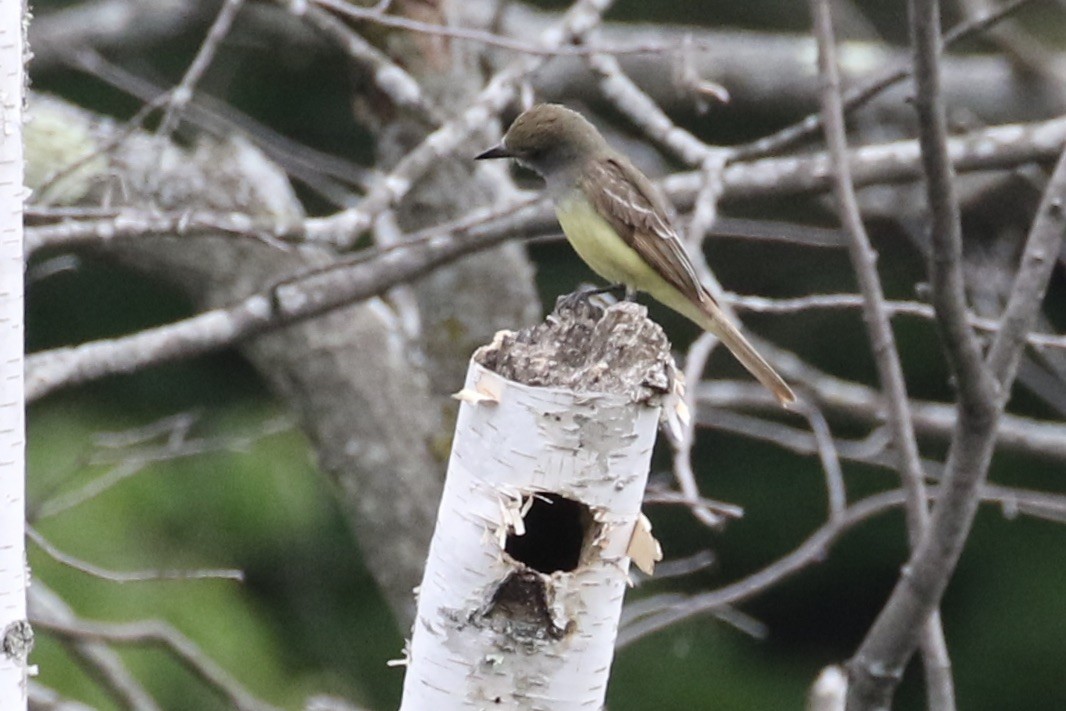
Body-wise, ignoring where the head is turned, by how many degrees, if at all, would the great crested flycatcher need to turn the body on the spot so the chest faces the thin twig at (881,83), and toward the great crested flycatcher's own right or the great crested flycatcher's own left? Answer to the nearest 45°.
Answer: approximately 135° to the great crested flycatcher's own right

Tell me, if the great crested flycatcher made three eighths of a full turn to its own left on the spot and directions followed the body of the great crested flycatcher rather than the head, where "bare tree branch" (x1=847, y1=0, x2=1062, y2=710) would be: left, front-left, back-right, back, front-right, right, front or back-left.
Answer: front

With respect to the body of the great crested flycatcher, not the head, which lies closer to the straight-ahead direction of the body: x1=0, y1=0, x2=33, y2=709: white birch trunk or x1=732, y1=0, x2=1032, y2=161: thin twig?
the white birch trunk

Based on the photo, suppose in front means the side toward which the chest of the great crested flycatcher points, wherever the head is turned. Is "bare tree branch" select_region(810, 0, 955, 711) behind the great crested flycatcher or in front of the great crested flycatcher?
behind

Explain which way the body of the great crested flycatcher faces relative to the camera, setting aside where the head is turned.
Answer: to the viewer's left

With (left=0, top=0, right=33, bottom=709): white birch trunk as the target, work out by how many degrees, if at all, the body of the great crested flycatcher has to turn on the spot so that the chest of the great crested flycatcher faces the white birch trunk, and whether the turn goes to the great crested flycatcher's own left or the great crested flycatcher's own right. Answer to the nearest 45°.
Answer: approximately 45° to the great crested flycatcher's own left
